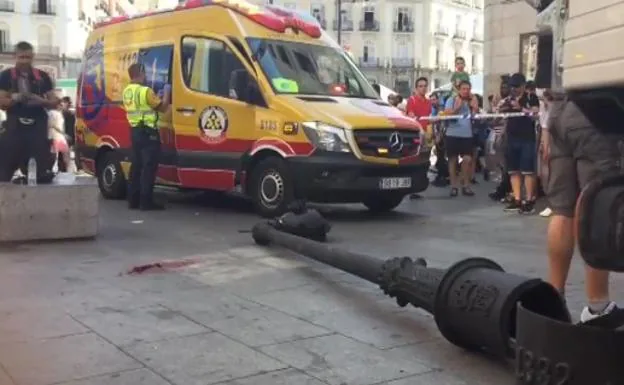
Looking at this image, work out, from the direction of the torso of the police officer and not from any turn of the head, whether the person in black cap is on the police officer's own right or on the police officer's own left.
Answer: on the police officer's own right

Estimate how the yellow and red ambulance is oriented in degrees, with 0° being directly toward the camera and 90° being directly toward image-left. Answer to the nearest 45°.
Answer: approximately 315°

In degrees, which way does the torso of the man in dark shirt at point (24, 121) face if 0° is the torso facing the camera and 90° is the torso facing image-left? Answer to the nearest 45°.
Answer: approximately 0°

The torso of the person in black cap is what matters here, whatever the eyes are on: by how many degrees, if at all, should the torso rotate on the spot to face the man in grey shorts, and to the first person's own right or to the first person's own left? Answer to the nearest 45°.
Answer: approximately 45° to the first person's own left

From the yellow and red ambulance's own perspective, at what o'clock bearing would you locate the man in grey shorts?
The man in grey shorts is roughly at 1 o'clock from the yellow and red ambulance.

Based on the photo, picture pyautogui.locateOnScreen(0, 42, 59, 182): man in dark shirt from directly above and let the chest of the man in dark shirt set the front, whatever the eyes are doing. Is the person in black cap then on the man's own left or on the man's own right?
on the man's own left

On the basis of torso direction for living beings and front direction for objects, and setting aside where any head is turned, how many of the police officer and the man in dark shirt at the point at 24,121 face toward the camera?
1

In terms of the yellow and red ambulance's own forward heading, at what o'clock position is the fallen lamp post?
The fallen lamp post is roughly at 1 o'clock from the yellow and red ambulance.

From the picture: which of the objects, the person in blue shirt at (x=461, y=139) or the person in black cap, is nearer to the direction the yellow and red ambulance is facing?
the person in black cap

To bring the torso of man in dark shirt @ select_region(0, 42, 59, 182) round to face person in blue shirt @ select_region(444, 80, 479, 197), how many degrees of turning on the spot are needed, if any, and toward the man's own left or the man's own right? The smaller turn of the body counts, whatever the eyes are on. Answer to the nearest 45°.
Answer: approximately 90° to the man's own left

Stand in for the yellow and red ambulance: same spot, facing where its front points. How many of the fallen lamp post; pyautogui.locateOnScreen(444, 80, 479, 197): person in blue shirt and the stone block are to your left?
1
